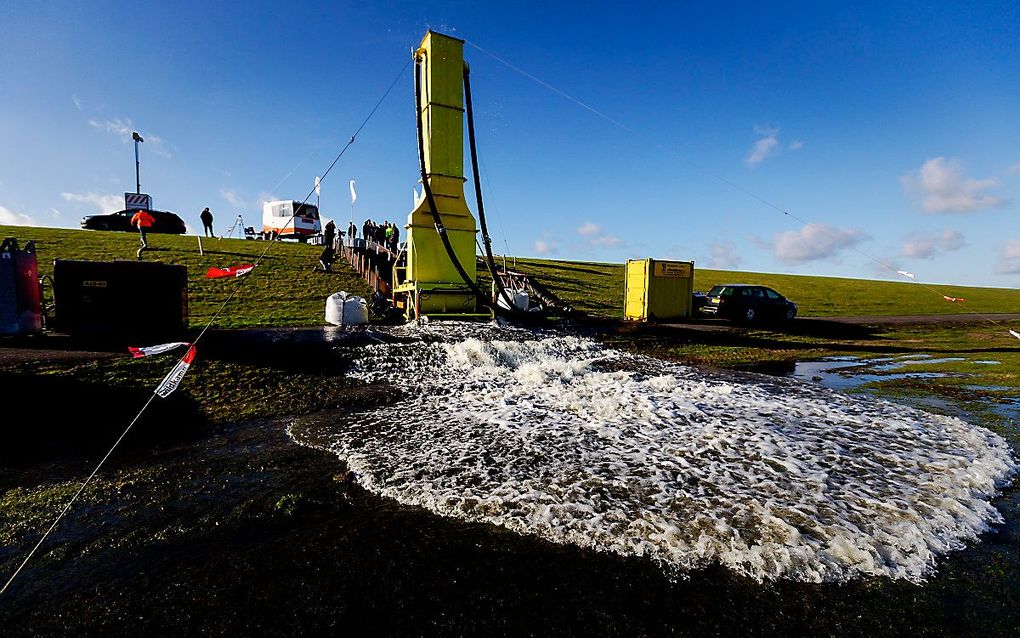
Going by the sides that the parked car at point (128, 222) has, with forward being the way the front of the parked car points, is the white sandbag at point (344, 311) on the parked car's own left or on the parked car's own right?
on the parked car's own left

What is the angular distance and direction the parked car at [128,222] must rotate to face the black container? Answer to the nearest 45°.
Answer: approximately 90° to its left

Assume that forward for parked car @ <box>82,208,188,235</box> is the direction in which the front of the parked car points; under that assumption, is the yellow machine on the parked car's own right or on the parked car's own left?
on the parked car's own left

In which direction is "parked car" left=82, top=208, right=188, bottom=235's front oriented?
to the viewer's left

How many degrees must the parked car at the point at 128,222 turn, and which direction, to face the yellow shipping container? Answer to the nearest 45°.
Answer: approximately 135° to its left

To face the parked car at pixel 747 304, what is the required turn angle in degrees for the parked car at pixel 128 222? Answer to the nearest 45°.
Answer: approximately 135° to its left
